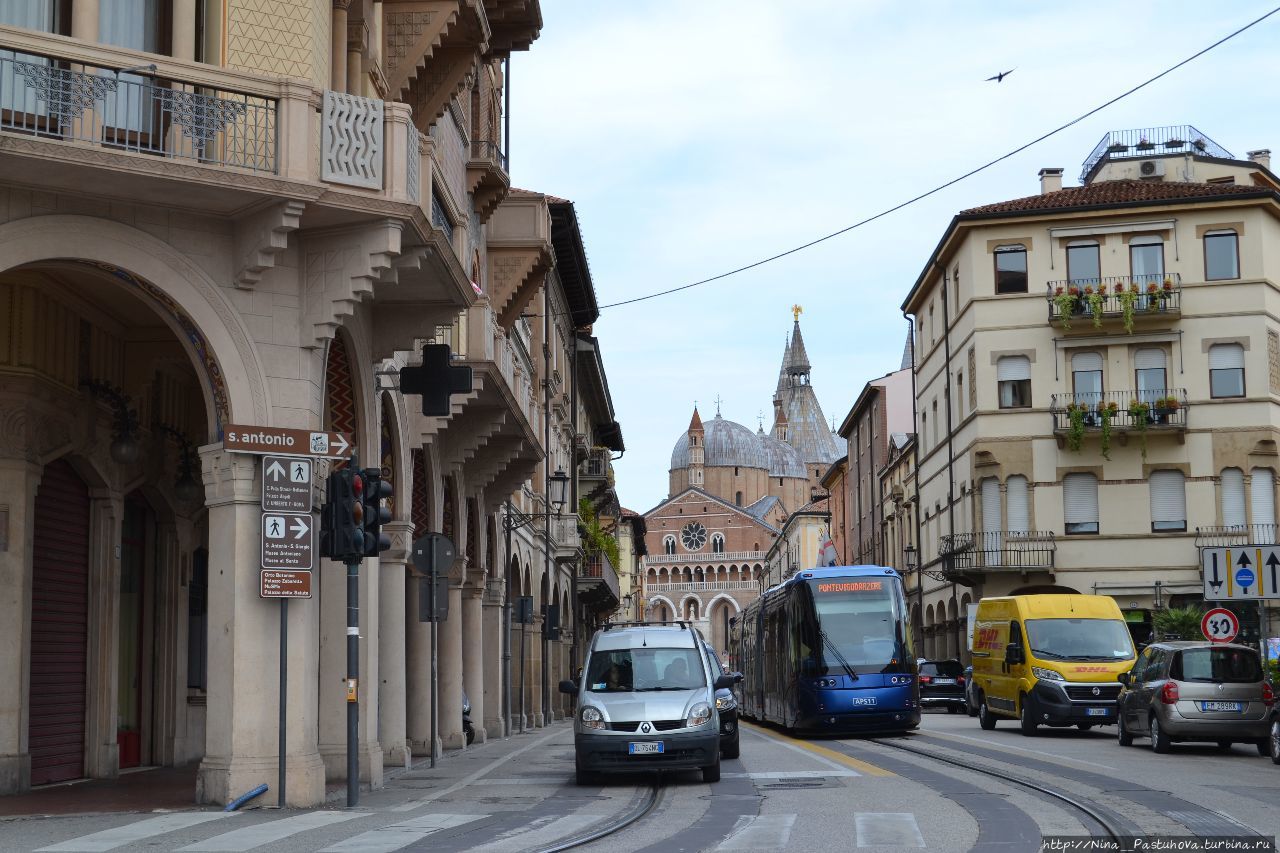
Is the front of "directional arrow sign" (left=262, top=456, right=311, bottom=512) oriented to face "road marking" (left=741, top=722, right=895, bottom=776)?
no

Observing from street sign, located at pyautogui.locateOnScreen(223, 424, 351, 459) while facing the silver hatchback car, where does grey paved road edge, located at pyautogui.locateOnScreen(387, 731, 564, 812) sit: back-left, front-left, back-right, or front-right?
front-left

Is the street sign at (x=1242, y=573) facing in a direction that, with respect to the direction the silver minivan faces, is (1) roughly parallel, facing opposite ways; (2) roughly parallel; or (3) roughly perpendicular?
roughly parallel

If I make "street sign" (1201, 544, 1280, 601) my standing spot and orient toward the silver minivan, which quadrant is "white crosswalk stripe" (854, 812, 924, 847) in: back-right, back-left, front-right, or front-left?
front-left

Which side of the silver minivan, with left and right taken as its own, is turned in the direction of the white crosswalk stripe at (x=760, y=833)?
front

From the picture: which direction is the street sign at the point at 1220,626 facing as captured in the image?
toward the camera

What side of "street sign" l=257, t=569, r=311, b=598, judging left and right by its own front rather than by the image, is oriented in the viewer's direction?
front

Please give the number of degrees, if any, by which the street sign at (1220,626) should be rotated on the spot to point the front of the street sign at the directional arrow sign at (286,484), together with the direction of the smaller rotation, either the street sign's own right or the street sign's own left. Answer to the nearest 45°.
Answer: approximately 45° to the street sign's own right

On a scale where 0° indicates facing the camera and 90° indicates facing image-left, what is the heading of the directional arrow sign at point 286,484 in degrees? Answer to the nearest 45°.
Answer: approximately 0°

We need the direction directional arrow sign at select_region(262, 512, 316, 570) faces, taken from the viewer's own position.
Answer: facing the viewer

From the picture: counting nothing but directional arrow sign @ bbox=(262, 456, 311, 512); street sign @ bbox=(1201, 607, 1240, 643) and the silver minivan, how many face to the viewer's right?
0
